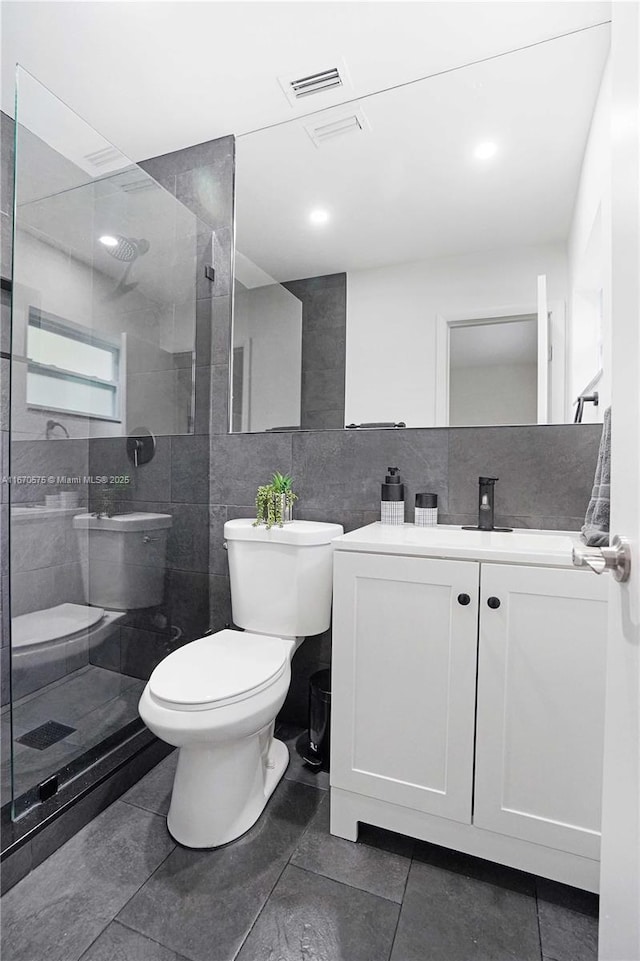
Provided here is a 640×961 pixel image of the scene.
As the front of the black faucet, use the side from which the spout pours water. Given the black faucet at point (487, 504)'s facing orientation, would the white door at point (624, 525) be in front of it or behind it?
in front

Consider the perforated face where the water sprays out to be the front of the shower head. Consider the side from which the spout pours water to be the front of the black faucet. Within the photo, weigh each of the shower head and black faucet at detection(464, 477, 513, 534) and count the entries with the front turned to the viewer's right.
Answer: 0

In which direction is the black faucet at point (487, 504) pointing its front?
toward the camera

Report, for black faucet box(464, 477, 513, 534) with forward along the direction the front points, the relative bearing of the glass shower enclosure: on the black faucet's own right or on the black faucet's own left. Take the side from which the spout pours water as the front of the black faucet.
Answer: on the black faucet's own right

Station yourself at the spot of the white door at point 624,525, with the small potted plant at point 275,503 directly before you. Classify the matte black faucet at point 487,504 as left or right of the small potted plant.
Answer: right
